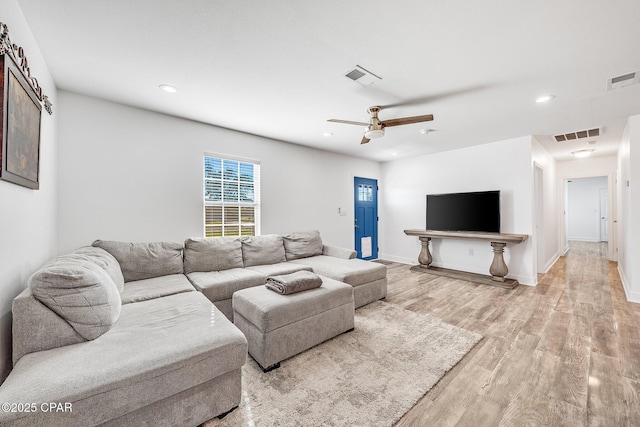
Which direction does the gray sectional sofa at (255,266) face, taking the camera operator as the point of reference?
facing the viewer and to the right of the viewer

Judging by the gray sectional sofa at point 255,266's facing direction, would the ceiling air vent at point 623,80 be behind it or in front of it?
in front

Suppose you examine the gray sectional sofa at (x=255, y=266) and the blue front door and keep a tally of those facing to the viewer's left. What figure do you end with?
0

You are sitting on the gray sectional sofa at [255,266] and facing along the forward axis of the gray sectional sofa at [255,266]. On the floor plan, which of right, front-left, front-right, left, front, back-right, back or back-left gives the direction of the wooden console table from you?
front-left

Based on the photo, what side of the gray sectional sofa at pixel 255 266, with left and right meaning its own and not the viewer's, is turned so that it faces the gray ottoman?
front

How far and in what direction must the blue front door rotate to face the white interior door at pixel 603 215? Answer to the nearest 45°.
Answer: approximately 90° to its left

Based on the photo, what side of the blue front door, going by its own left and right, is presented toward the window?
right

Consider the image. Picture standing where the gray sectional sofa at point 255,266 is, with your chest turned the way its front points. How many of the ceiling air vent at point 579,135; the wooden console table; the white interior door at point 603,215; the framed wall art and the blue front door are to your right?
1

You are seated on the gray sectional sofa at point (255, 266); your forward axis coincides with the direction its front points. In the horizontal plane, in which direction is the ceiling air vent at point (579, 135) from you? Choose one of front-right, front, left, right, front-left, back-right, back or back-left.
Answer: front-left

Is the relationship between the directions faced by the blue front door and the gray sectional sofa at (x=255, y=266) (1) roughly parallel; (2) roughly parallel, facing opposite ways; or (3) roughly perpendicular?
roughly parallel

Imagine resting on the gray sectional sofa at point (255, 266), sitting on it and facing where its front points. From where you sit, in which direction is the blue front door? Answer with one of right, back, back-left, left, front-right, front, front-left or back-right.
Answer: left
